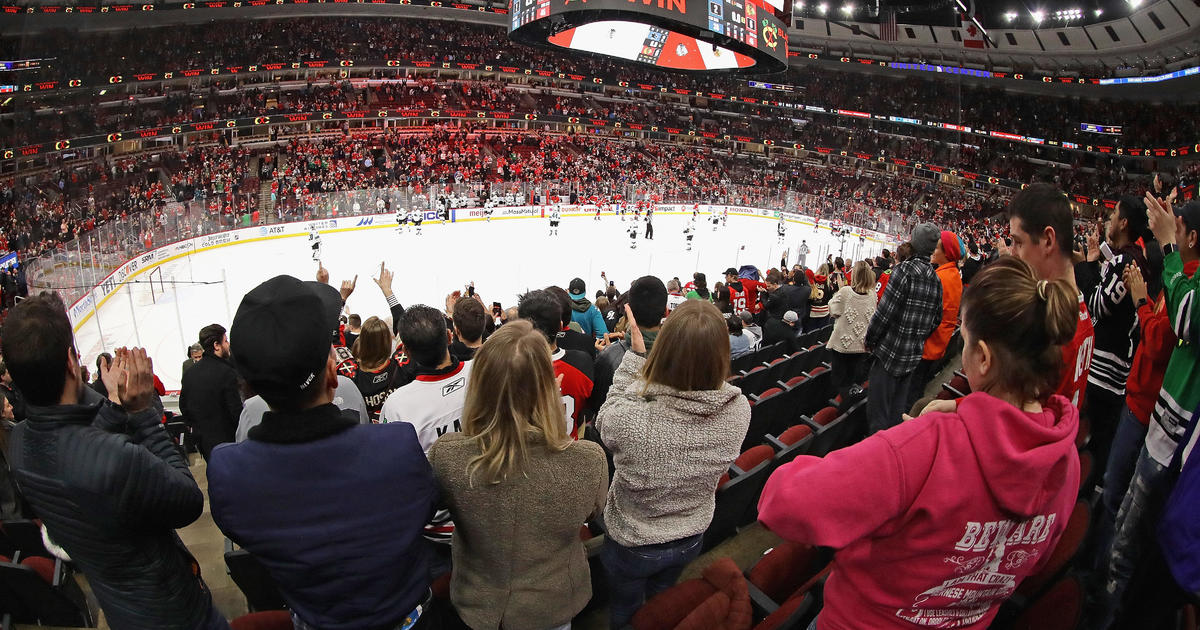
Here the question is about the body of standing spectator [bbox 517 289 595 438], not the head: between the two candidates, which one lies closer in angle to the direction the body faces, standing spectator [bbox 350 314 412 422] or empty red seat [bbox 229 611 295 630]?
the standing spectator

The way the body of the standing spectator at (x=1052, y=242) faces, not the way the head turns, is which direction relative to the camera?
to the viewer's left

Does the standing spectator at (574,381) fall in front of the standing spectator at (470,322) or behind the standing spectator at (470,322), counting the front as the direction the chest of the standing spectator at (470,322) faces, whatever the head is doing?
behind

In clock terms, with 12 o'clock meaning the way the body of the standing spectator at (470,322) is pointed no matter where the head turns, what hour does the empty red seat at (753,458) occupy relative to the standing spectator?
The empty red seat is roughly at 4 o'clock from the standing spectator.

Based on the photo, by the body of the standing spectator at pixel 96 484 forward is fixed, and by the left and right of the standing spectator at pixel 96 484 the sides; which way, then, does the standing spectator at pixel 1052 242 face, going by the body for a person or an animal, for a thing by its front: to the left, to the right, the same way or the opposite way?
to the left

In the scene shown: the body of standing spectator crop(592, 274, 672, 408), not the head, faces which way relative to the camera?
away from the camera
